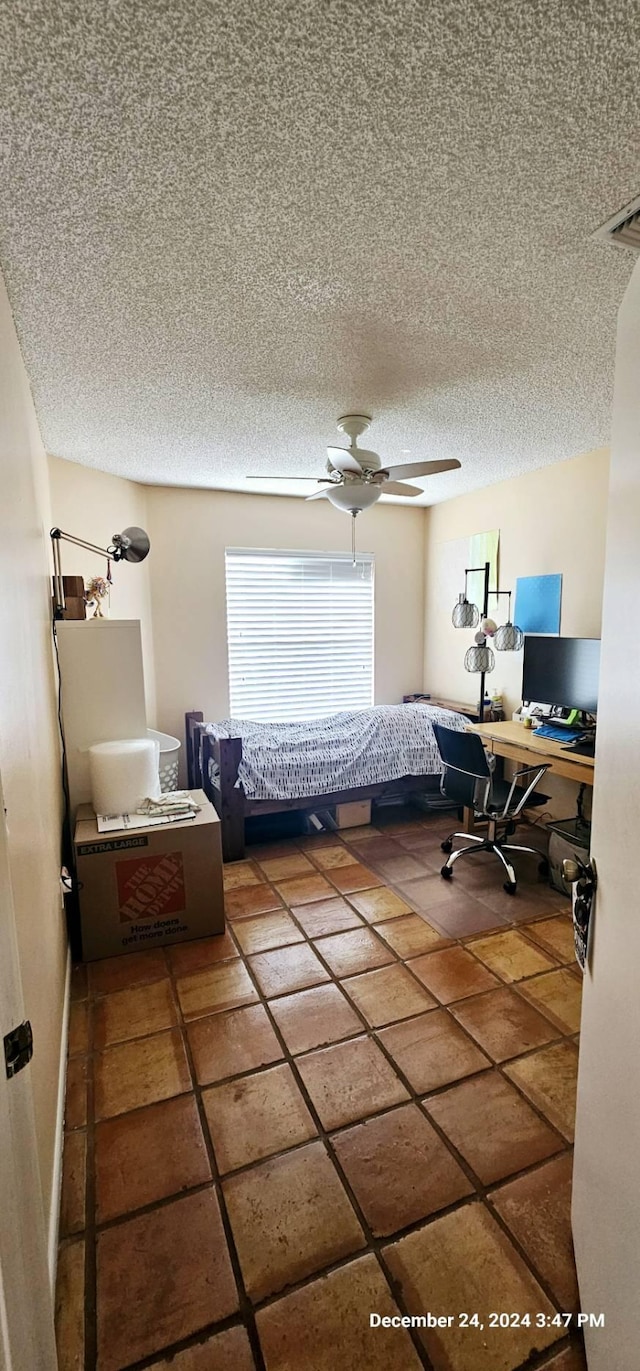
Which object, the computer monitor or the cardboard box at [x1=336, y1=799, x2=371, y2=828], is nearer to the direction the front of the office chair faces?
the computer monitor

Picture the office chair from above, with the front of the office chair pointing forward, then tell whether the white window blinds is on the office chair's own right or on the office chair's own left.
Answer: on the office chair's own left

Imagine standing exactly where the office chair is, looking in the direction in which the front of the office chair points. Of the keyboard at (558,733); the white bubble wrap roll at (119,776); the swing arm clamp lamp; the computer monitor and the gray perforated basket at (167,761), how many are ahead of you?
2

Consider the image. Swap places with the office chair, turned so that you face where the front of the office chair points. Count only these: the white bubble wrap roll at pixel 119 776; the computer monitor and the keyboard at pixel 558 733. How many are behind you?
1

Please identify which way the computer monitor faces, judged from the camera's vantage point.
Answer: facing the viewer and to the left of the viewer

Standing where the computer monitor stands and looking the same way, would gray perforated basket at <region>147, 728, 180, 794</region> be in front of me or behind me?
in front

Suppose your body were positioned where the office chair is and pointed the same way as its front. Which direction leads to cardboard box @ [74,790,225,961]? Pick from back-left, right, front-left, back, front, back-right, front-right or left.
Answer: back

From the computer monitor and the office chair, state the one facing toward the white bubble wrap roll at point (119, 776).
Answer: the computer monitor

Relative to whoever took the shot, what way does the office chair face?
facing away from the viewer and to the right of the viewer
